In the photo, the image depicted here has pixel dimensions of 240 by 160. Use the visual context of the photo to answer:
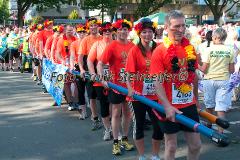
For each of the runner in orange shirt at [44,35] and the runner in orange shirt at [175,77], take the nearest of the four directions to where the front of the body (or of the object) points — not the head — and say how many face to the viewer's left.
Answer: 0

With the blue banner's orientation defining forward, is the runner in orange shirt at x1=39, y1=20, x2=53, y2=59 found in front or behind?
behind

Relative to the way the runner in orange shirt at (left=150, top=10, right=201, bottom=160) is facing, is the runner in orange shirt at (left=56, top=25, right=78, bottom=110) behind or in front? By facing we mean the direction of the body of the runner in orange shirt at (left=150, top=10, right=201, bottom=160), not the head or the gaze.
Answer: behind

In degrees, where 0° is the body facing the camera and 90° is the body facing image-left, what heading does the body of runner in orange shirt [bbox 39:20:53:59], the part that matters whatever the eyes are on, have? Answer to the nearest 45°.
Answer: approximately 315°

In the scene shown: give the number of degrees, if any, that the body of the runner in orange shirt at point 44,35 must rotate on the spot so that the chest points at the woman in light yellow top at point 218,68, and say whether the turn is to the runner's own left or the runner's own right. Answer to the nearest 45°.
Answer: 0° — they already face them

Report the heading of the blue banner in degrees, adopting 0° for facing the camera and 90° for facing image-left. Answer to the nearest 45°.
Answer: approximately 0°

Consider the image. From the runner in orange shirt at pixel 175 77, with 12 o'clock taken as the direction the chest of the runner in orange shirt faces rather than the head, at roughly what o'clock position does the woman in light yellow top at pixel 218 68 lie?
The woman in light yellow top is roughly at 8 o'clock from the runner in orange shirt.

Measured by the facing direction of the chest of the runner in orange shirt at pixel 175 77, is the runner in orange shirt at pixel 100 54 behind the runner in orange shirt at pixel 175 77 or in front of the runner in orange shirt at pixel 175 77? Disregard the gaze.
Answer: behind
